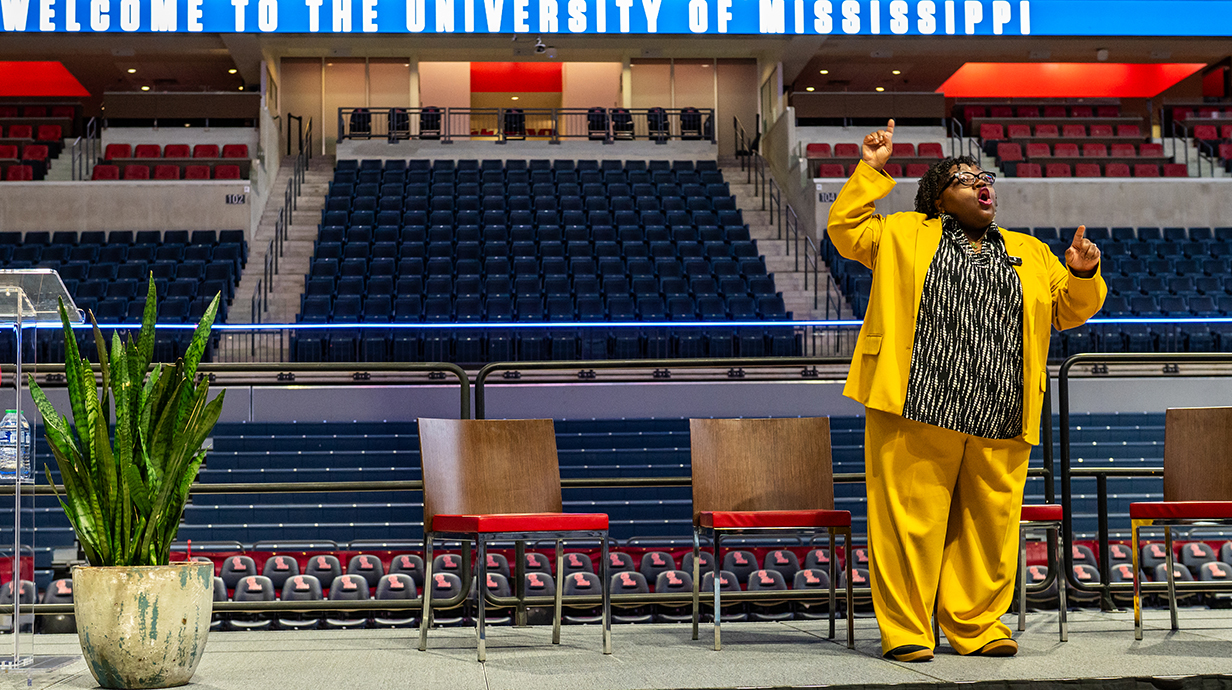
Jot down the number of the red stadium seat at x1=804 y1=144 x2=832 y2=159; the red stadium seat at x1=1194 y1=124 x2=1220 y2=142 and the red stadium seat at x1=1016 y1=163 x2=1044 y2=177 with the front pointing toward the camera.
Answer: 3

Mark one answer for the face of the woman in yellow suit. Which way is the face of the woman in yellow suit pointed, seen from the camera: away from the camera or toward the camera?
toward the camera

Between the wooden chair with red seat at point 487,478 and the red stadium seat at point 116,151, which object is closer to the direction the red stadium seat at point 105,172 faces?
the wooden chair with red seat

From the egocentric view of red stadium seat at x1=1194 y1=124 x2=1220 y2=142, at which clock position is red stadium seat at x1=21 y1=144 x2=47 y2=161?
red stadium seat at x1=21 y1=144 x2=47 y2=161 is roughly at 2 o'clock from red stadium seat at x1=1194 y1=124 x2=1220 y2=142.

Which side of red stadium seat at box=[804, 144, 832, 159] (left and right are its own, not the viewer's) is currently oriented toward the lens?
front

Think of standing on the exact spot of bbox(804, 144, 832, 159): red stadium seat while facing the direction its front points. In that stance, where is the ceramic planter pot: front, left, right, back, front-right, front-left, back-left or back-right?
front

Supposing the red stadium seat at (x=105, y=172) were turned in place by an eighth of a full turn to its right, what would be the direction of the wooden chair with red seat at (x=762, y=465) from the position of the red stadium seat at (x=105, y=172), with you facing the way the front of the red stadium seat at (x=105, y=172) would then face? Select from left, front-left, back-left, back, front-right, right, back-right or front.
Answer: front-left

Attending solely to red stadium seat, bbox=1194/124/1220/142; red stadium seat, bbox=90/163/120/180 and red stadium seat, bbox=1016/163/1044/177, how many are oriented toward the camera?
3

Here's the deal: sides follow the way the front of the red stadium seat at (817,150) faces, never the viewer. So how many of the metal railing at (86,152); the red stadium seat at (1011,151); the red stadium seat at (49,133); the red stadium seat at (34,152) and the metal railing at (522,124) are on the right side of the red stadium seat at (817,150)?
4

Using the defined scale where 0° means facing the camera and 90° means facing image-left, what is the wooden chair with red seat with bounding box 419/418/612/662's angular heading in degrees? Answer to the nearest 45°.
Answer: approximately 315°

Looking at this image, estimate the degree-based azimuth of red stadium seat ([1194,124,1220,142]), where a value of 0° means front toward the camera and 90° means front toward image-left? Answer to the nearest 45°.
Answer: approximately 0°

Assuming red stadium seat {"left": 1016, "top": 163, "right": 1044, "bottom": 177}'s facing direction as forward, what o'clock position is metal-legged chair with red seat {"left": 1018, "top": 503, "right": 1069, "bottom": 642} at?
The metal-legged chair with red seat is roughly at 12 o'clock from the red stadium seat.

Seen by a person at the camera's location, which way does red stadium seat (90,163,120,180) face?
facing the viewer

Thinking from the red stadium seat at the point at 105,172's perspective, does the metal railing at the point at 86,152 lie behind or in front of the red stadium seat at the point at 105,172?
behind

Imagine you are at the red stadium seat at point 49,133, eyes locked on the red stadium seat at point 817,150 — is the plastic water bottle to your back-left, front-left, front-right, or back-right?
front-right

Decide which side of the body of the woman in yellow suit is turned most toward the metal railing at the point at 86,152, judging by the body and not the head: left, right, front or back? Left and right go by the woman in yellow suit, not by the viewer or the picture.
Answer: back

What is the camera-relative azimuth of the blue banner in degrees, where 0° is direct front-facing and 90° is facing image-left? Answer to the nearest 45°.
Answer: approximately 0°

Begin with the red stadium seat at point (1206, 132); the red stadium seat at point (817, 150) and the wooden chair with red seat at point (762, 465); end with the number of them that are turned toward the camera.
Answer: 3
